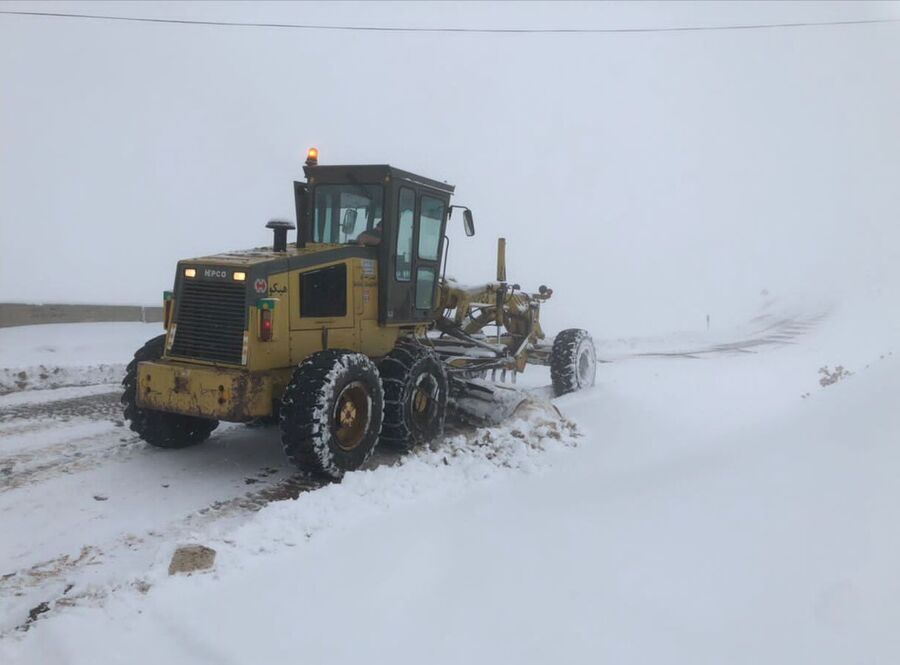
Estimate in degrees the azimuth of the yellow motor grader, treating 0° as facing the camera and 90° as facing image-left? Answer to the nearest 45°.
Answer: approximately 225°

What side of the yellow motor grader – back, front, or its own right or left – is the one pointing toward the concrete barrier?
left
